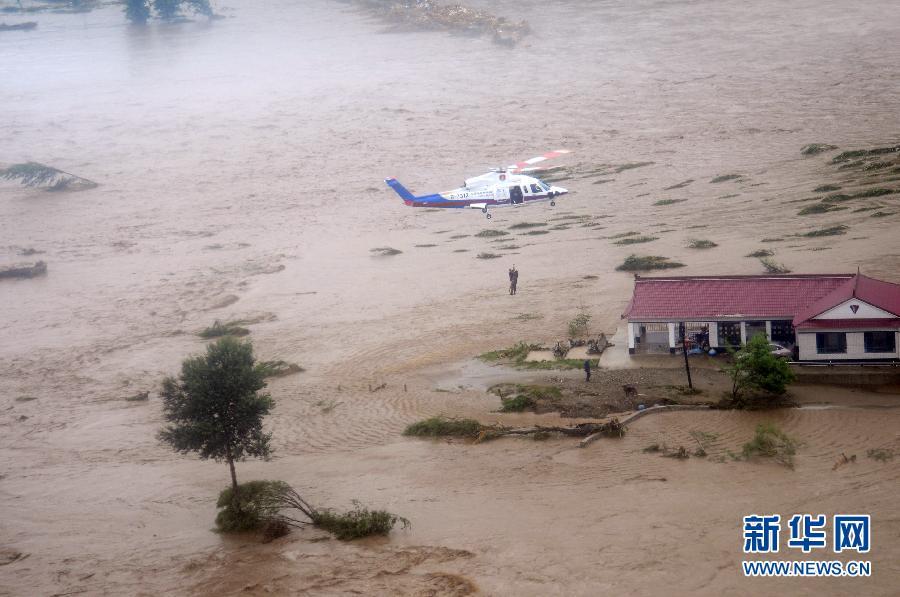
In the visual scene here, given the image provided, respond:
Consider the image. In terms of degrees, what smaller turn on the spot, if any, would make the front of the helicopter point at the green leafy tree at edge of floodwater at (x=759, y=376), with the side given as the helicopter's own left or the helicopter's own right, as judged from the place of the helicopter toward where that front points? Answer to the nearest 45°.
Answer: approximately 90° to the helicopter's own right

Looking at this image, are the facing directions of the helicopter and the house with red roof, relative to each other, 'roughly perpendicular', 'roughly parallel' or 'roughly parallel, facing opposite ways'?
roughly perpendicular

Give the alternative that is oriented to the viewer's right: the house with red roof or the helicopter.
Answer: the helicopter

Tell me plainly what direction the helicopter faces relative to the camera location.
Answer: facing to the right of the viewer

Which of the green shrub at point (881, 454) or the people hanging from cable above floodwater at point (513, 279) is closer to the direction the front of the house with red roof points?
the green shrub

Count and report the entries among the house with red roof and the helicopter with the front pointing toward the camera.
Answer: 1

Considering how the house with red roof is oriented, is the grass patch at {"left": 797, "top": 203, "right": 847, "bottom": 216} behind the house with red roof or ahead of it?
behind

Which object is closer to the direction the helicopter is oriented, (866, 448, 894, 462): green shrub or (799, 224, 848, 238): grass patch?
the grass patch
